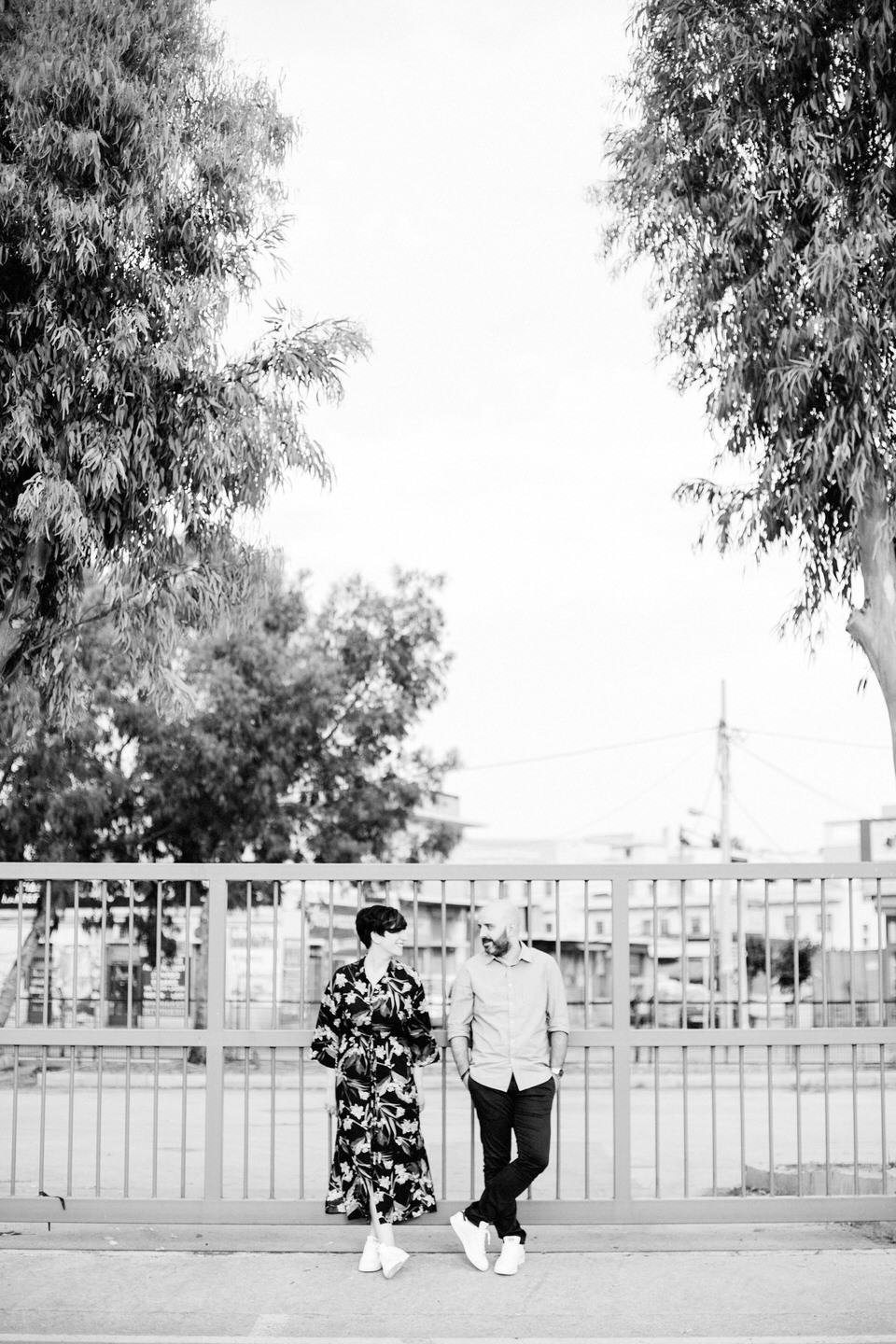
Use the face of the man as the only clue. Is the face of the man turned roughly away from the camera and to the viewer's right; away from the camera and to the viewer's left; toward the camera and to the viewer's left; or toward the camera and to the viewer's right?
toward the camera and to the viewer's left

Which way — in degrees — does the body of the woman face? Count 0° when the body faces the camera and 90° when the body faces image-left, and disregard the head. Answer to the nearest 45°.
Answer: approximately 0°

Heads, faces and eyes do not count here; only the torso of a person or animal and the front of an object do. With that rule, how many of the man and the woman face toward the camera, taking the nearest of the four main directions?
2

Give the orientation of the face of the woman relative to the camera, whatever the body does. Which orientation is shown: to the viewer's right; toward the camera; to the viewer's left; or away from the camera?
to the viewer's right

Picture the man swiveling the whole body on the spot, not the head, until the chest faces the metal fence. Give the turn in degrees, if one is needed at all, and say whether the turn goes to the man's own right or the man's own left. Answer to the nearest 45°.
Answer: approximately 135° to the man's own right
